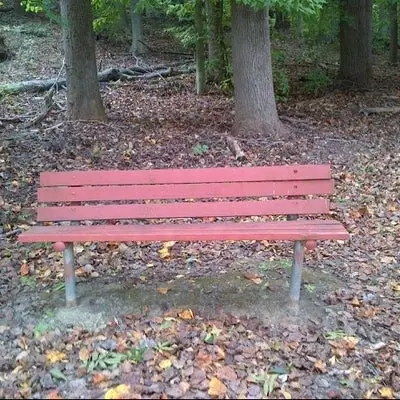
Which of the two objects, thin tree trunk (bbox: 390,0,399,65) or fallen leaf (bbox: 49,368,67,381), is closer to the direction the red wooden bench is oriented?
the fallen leaf

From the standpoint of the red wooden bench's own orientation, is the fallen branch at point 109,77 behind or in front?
behind

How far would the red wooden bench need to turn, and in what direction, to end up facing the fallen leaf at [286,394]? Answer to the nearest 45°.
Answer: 0° — it already faces it

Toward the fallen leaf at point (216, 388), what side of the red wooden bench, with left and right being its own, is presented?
front

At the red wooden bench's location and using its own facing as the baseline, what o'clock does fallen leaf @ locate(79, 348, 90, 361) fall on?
The fallen leaf is roughly at 1 o'clock from the red wooden bench.

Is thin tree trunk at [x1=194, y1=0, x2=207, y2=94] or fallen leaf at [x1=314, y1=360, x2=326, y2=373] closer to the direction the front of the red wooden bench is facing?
the fallen leaf

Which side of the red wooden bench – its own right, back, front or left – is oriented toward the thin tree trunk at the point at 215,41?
back

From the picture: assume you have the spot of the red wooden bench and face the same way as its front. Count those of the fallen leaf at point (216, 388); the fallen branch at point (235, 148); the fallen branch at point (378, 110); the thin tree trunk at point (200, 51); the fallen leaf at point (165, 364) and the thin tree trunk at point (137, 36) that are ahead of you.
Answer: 2

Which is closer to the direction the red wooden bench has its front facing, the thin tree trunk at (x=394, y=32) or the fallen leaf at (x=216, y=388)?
the fallen leaf

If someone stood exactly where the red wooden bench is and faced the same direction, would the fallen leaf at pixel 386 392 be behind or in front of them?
in front

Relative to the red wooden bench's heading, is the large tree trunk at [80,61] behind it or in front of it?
behind

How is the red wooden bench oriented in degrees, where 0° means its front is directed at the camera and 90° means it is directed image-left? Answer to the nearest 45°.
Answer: approximately 0°
